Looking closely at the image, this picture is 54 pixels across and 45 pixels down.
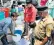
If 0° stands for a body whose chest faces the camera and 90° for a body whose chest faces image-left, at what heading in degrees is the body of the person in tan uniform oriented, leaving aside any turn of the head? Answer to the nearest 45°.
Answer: approximately 45°
